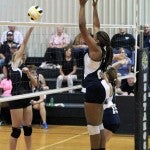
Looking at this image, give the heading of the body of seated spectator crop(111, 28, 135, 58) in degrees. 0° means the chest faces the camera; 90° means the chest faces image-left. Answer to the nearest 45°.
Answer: approximately 0°

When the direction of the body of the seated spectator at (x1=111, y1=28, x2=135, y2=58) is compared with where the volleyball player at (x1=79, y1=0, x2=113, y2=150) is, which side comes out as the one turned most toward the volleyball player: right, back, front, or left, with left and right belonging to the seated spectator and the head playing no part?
front

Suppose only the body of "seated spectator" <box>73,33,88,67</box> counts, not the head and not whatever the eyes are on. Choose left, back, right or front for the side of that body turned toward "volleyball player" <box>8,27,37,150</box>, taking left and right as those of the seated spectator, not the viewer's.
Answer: front

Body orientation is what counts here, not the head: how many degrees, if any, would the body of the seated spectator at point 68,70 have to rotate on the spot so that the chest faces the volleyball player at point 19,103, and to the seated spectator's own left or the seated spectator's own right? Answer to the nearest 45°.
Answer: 0° — they already face them

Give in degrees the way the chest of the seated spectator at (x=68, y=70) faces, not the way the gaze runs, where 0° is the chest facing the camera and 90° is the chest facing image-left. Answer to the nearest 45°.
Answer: approximately 0°

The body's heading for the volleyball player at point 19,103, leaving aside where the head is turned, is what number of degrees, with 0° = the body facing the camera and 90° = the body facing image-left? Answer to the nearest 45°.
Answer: approximately 315°

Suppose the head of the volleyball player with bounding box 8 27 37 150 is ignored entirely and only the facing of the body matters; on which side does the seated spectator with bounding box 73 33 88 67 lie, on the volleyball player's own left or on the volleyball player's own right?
on the volleyball player's own left

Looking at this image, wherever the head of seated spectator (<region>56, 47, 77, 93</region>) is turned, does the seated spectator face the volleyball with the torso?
yes

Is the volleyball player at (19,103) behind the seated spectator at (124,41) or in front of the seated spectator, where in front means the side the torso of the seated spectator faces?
in front

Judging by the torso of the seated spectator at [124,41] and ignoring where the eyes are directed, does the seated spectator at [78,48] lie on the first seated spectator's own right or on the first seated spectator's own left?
on the first seated spectator's own right

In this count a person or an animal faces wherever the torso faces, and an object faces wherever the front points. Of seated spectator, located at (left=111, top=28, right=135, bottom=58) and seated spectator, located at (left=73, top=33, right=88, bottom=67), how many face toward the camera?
2
